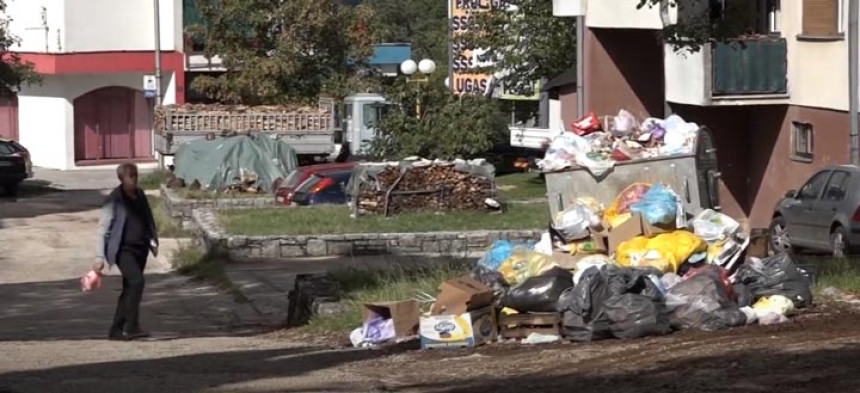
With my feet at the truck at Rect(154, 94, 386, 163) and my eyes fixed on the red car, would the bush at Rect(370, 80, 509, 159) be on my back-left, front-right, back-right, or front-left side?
front-left

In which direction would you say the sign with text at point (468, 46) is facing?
toward the camera

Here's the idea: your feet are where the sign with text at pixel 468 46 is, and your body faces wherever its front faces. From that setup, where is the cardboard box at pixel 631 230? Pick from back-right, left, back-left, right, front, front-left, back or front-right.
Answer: front

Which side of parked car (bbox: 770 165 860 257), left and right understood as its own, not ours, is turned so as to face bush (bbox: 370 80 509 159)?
front

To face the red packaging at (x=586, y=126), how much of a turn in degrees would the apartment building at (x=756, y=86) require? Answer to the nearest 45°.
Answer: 0° — it already faces it

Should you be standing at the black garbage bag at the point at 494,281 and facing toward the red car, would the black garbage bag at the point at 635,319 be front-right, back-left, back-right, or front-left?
back-right

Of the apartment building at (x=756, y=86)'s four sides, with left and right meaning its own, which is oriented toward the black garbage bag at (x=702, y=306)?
front

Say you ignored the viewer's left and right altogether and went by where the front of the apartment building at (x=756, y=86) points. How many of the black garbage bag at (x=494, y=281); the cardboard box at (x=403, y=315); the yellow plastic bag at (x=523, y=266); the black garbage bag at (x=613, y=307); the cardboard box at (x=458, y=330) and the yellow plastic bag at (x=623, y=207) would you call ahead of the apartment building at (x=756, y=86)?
6

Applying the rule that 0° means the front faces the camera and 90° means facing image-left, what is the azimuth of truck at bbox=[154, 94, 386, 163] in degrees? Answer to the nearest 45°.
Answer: approximately 270°

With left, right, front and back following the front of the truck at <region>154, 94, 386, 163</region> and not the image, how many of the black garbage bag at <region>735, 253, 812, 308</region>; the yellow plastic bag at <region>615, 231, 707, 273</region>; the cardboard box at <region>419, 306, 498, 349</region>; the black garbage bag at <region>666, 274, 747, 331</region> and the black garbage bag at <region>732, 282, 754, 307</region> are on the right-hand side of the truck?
5

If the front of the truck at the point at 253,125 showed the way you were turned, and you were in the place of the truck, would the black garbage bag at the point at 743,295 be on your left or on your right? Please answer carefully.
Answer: on your right

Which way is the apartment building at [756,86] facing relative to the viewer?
toward the camera

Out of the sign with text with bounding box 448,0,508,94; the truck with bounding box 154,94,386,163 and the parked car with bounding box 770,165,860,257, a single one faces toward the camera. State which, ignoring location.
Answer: the sign with text

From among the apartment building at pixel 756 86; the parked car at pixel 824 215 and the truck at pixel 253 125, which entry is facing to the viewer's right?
the truck
